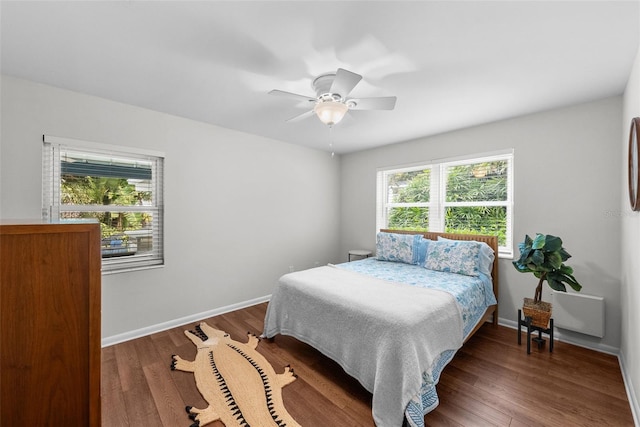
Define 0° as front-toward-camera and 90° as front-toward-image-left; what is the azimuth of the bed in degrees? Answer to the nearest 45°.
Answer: approximately 45°

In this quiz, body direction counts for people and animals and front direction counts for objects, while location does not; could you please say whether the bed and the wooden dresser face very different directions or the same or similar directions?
very different directions

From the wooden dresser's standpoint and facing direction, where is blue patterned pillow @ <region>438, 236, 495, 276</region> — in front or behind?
in front

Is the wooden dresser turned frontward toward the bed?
yes

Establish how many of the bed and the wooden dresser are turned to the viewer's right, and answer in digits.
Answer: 1

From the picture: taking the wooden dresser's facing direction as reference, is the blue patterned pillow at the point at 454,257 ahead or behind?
ahead

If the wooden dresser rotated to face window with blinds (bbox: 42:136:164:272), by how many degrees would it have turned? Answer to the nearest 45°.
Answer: approximately 90° to its left

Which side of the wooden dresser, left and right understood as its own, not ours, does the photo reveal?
right

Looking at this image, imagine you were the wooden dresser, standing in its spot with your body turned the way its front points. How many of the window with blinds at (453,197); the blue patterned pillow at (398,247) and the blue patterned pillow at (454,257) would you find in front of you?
3

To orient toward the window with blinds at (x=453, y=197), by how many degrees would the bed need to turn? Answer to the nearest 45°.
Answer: approximately 180°
